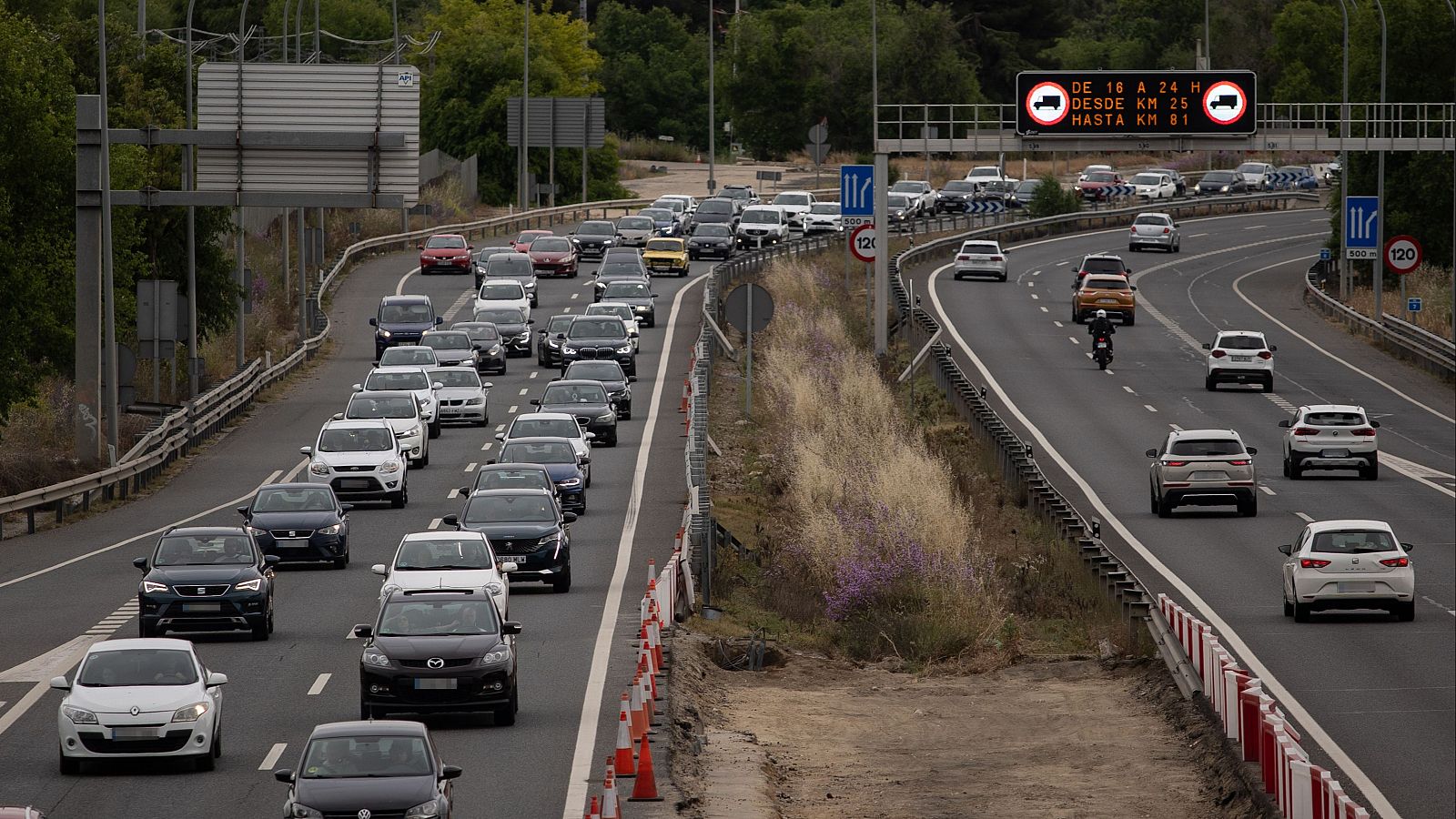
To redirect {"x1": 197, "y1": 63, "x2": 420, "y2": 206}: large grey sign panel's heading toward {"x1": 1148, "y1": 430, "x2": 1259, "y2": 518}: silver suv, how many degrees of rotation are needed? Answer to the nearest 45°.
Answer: approximately 135° to its right

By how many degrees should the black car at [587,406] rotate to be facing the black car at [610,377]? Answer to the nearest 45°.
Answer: approximately 180°

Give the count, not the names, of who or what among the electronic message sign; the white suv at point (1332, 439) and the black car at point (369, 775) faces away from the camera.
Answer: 1

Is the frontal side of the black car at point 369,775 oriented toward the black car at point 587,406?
no

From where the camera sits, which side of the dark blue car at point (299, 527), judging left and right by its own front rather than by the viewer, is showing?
front

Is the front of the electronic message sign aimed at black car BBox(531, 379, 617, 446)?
yes

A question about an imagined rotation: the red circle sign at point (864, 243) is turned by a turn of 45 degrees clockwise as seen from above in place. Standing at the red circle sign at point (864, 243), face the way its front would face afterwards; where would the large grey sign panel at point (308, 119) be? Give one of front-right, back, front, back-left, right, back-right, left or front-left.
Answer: front

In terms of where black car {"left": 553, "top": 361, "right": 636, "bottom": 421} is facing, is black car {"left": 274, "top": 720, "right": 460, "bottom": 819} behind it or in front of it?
in front

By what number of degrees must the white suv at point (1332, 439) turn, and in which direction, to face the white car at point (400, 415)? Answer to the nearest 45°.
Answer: approximately 90° to its left

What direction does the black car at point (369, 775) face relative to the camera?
toward the camera

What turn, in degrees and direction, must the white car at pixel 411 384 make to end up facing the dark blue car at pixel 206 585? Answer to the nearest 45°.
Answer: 0° — it already faces it

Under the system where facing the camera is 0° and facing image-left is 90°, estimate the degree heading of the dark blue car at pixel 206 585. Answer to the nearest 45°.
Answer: approximately 0°

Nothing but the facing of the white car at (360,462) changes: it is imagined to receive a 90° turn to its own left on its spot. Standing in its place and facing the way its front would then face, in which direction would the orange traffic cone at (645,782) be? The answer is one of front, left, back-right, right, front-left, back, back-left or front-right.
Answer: right

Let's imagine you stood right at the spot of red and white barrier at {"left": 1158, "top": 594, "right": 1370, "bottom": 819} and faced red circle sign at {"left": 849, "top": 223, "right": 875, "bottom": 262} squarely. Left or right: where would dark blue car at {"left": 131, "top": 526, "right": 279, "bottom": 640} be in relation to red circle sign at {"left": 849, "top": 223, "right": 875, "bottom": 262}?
left

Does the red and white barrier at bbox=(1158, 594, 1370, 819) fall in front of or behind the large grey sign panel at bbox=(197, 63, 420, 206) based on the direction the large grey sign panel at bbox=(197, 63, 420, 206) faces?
behind

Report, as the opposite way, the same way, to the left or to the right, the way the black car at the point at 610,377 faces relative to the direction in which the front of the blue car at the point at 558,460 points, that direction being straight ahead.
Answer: the same way

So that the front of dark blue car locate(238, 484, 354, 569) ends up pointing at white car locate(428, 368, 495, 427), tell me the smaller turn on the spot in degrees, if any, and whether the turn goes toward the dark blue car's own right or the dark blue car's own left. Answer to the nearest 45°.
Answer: approximately 180°

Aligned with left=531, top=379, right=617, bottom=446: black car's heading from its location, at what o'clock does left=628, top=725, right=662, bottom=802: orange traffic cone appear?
The orange traffic cone is roughly at 12 o'clock from the black car.

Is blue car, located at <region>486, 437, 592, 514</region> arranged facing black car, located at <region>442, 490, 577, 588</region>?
yes

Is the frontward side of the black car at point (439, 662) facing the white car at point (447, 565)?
no

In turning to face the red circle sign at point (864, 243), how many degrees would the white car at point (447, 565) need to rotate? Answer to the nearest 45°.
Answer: approximately 180°

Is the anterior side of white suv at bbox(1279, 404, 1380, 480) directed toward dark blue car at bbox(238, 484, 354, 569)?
no
